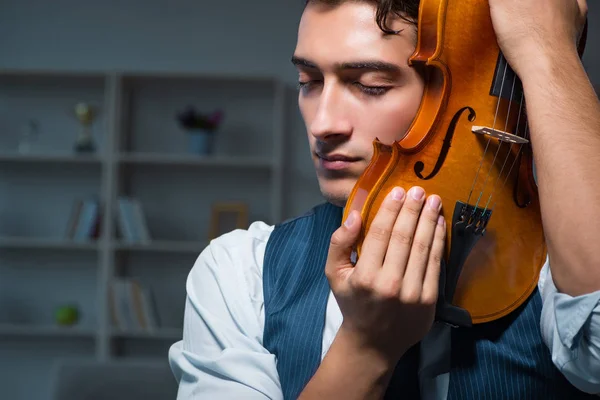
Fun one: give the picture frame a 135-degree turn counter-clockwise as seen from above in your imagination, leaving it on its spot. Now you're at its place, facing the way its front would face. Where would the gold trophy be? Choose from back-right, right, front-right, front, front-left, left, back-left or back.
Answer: back-left

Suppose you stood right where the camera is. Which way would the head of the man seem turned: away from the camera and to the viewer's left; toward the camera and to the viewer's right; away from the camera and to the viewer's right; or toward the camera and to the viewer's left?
toward the camera and to the viewer's left

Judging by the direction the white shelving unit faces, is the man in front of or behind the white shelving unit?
in front

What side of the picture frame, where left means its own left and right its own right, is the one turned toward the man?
front

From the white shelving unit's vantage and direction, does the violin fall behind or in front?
in front

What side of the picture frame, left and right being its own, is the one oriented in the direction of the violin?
front

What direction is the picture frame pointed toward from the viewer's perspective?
toward the camera

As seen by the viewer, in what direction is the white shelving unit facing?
toward the camera
